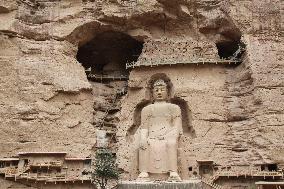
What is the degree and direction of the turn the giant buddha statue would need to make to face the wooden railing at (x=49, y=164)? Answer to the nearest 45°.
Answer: approximately 135° to its right

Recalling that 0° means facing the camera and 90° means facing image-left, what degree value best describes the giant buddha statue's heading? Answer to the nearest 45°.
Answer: approximately 0°

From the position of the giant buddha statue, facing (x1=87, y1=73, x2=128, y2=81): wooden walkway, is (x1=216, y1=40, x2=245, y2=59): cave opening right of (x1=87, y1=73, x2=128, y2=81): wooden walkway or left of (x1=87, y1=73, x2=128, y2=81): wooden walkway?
right

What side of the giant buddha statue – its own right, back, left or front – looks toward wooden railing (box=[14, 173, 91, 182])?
right

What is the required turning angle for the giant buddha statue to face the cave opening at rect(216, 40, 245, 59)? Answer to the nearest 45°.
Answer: approximately 135° to its left
